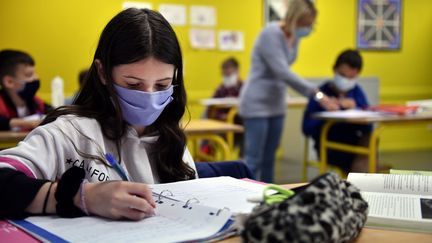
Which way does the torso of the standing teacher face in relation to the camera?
to the viewer's right

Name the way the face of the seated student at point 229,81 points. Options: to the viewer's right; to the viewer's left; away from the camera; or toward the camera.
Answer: toward the camera

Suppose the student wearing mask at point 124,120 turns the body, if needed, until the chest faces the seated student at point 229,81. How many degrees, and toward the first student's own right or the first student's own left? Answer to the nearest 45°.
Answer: approximately 135° to the first student's own left

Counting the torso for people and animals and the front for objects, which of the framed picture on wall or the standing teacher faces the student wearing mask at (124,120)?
the framed picture on wall

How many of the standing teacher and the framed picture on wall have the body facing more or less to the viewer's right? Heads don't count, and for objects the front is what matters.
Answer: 1

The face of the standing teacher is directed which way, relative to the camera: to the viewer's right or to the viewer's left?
to the viewer's right

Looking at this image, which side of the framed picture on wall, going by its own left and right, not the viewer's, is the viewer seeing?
front

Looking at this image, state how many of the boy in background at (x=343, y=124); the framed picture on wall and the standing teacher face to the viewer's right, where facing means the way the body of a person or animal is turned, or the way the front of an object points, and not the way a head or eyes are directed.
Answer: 1

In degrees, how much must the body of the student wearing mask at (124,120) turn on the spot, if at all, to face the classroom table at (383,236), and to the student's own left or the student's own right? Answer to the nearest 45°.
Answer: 0° — they already face it

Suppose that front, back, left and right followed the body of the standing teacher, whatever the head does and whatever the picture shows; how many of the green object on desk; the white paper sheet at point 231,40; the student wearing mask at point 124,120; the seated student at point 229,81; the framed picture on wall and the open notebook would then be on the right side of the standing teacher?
3

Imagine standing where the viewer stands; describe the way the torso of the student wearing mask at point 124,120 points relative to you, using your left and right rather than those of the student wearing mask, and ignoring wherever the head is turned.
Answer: facing the viewer and to the right of the viewer

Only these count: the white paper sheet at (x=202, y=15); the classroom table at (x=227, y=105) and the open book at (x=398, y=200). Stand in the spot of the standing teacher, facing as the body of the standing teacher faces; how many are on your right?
1

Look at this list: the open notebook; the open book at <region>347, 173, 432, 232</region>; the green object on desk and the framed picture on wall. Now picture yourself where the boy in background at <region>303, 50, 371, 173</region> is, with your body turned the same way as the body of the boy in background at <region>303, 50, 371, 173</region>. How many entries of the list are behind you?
1

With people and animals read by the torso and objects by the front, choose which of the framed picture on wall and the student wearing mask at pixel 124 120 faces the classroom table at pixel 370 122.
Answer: the framed picture on wall

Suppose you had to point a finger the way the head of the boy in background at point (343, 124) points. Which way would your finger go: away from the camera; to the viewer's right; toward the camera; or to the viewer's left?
toward the camera

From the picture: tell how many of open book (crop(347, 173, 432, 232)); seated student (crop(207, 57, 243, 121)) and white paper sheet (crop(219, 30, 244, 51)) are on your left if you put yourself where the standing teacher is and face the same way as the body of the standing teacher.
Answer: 2
